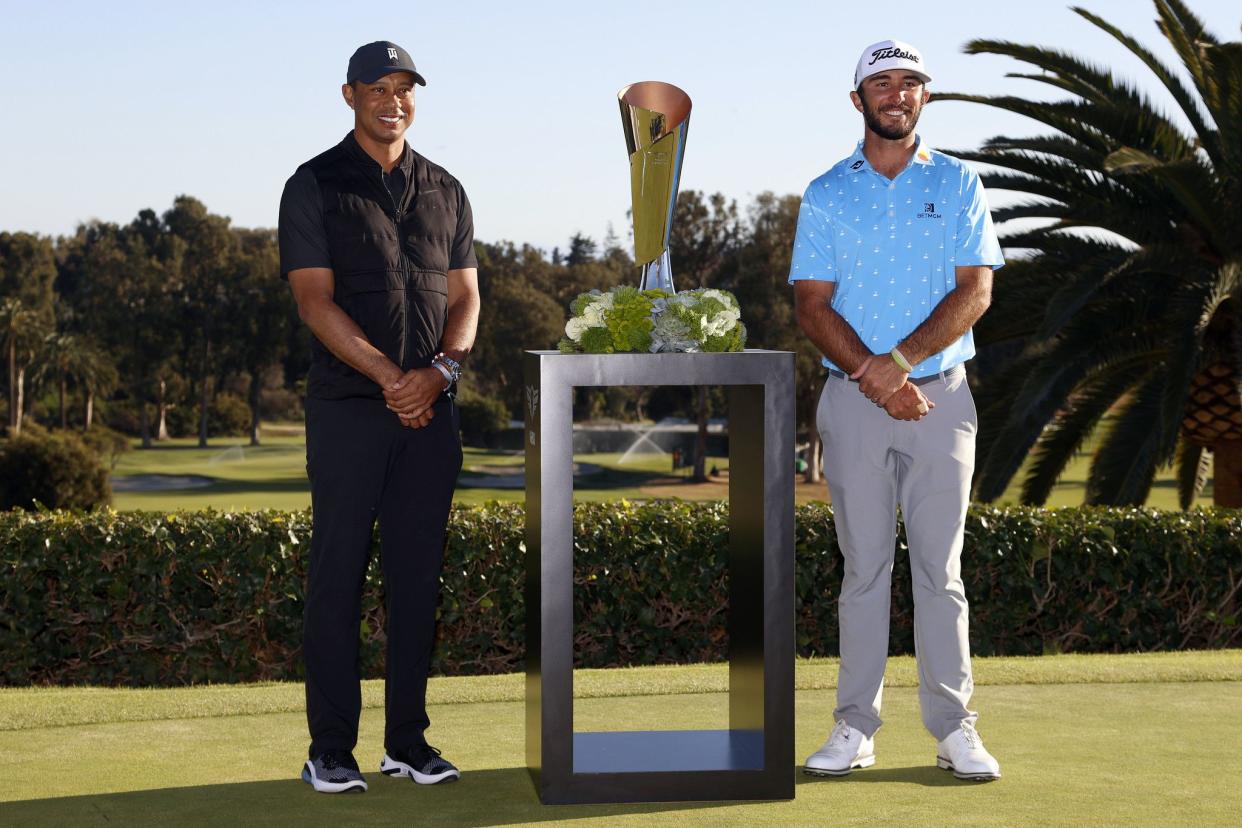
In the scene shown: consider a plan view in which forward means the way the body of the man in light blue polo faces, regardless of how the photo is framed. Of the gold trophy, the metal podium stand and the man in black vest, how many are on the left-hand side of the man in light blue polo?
0

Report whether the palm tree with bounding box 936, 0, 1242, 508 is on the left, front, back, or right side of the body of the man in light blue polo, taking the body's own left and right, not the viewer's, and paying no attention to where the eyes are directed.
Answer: back

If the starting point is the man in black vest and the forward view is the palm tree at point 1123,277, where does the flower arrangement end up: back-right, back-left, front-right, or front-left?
front-right

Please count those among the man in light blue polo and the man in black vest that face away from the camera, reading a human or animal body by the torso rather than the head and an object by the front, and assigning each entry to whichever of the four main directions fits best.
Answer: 0

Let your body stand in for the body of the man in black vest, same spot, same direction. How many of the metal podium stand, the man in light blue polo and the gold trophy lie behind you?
0

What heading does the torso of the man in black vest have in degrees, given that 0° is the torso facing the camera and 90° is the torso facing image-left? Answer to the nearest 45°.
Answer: approximately 315°

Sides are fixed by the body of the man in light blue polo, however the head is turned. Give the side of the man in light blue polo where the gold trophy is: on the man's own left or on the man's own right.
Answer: on the man's own right

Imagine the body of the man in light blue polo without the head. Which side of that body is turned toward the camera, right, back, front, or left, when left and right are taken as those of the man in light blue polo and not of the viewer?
front

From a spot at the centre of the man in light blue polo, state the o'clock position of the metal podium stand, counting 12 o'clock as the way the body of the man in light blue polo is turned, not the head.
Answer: The metal podium stand is roughly at 2 o'clock from the man in light blue polo.

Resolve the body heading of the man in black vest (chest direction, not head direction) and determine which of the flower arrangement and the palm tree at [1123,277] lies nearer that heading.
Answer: the flower arrangement
